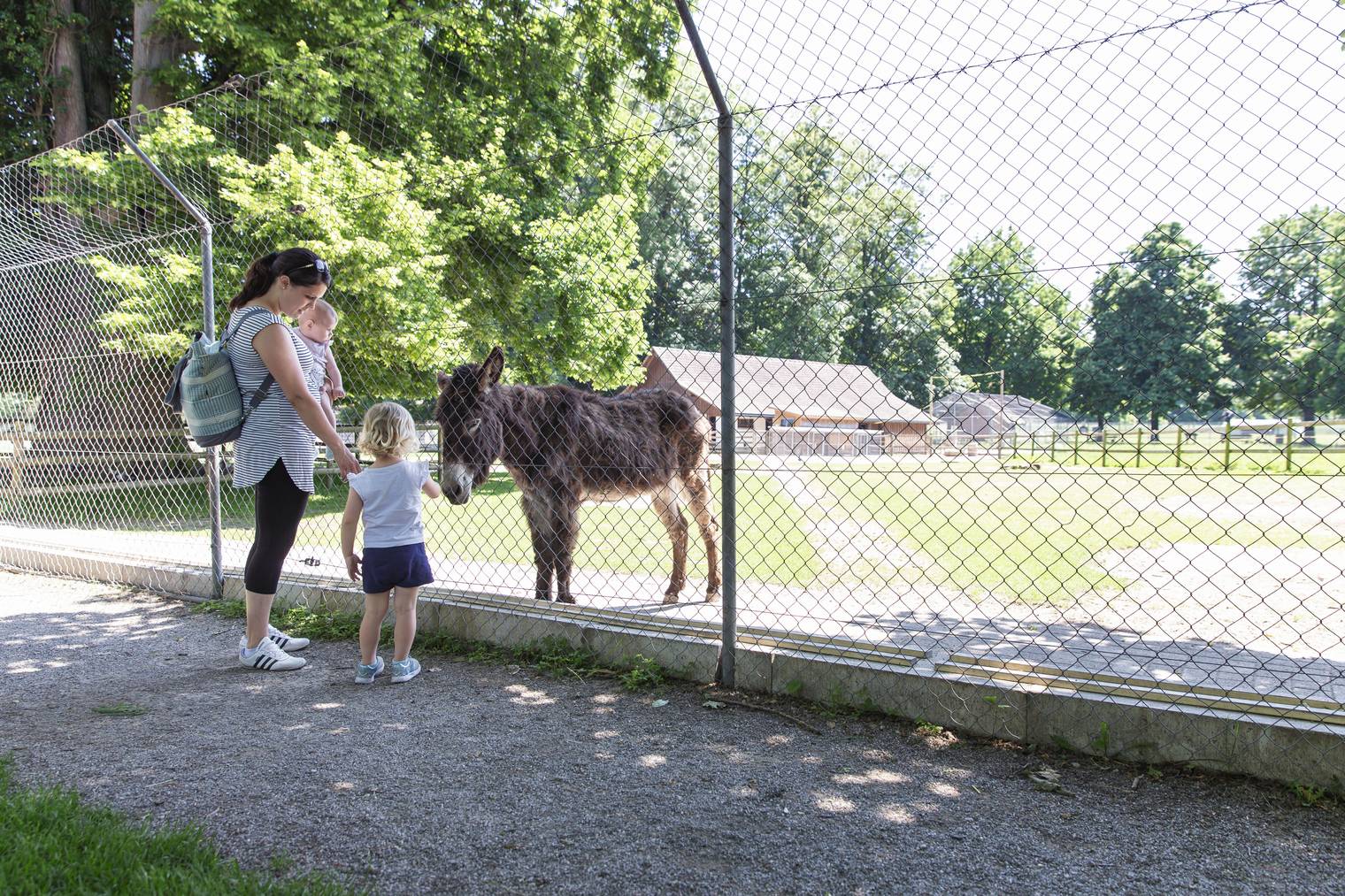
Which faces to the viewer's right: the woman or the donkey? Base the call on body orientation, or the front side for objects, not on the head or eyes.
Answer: the woman

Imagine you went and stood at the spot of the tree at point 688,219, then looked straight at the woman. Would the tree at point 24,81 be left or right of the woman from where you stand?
right

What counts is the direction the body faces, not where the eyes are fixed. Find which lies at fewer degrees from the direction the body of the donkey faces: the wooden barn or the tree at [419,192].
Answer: the tree

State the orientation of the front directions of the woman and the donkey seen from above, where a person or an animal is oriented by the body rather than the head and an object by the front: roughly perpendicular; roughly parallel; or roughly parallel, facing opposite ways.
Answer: roughly parallel, facing opposite ways

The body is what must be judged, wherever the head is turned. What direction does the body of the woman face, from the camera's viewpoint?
to the viewer's right

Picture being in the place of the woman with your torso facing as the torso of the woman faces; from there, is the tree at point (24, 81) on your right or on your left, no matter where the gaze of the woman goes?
on your left

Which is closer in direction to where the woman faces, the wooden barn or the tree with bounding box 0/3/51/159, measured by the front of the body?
the wooden barn

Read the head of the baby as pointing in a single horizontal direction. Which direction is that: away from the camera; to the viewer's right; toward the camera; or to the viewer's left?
to the viewer's right

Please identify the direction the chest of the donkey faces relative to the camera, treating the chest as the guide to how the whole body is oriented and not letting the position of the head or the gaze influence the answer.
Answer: to the viewer's left

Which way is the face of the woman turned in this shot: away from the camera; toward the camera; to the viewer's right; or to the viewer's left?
to the viewer's right
